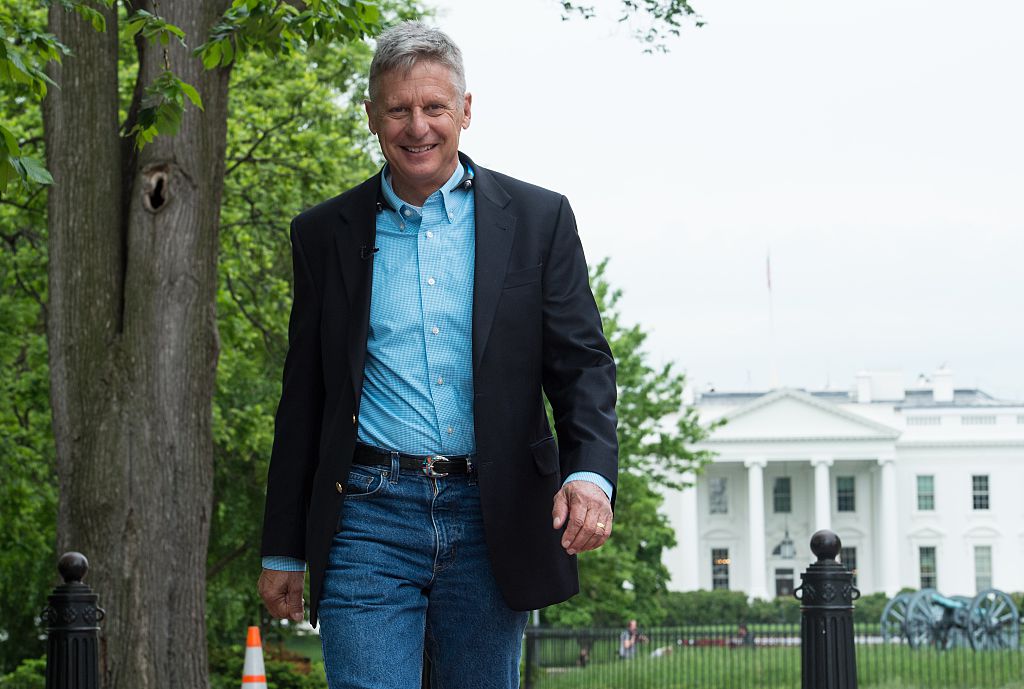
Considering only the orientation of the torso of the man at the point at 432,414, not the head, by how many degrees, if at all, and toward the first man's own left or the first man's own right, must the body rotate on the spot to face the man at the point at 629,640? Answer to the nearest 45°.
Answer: approximately 180°

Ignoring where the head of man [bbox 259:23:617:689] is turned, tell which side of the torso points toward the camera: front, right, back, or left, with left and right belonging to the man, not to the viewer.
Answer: front

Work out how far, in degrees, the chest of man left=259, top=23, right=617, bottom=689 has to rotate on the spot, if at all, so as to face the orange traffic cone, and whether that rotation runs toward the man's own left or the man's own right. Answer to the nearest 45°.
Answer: approximately 180°

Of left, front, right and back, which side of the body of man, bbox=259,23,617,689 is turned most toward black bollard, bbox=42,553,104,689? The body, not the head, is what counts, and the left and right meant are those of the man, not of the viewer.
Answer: back

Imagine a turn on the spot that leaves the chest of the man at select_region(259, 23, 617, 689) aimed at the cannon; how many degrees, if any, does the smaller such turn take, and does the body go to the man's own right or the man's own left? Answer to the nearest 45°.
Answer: approximately 180°

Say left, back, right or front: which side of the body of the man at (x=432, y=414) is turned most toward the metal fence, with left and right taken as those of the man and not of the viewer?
back

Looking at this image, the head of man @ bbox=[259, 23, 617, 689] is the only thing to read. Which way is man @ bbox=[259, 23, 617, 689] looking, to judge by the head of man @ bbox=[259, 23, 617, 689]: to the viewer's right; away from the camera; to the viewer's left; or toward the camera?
toward the camera

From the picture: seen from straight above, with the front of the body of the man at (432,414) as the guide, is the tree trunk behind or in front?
behind

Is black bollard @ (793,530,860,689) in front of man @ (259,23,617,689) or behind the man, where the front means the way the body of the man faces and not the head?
behind
